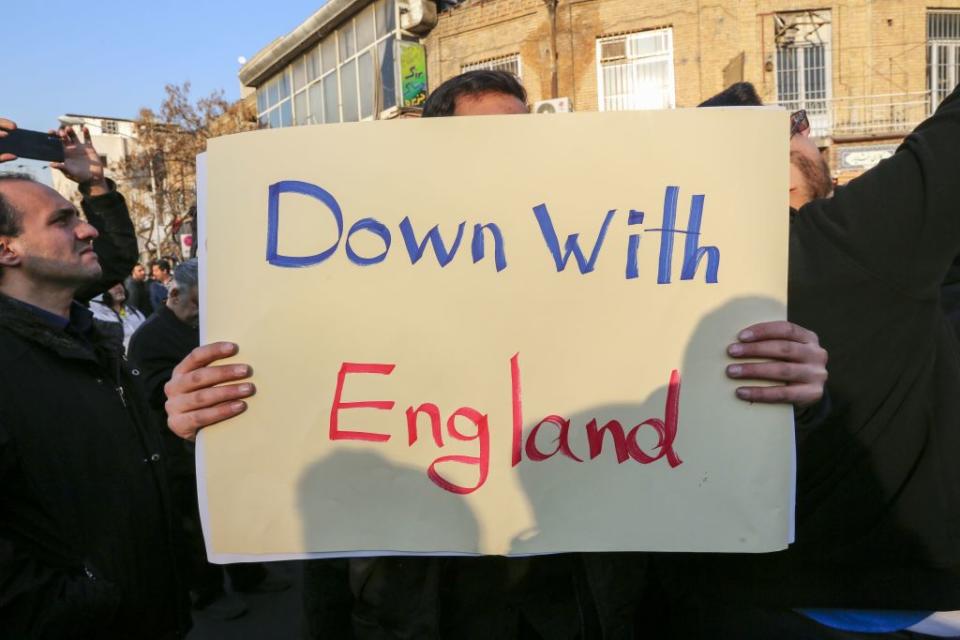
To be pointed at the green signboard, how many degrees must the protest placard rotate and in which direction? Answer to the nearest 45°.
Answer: approximately 180°

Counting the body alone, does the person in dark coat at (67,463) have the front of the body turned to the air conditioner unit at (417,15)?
no

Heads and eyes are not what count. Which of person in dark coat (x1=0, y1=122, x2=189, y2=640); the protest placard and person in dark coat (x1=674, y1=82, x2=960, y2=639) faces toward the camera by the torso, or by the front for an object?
the protest placard

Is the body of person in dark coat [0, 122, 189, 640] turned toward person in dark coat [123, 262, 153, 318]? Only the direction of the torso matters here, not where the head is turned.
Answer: no

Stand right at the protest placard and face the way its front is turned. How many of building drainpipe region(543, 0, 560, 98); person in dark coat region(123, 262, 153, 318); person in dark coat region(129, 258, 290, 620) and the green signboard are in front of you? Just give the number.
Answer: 0

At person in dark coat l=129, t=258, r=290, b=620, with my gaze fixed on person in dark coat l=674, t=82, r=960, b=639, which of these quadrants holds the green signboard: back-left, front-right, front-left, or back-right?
back-left

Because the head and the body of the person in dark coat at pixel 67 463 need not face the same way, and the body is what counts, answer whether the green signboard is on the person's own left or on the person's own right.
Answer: on the person's own left

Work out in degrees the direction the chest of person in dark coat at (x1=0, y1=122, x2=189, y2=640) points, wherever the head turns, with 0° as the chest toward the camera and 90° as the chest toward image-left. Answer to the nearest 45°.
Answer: approximately 270°

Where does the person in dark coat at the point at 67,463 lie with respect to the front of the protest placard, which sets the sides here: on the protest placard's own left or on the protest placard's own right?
on the protest placard's own right

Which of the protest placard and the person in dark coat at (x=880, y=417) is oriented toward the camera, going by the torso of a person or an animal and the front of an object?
the protest placard

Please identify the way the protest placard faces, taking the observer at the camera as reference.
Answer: facing the viewer
